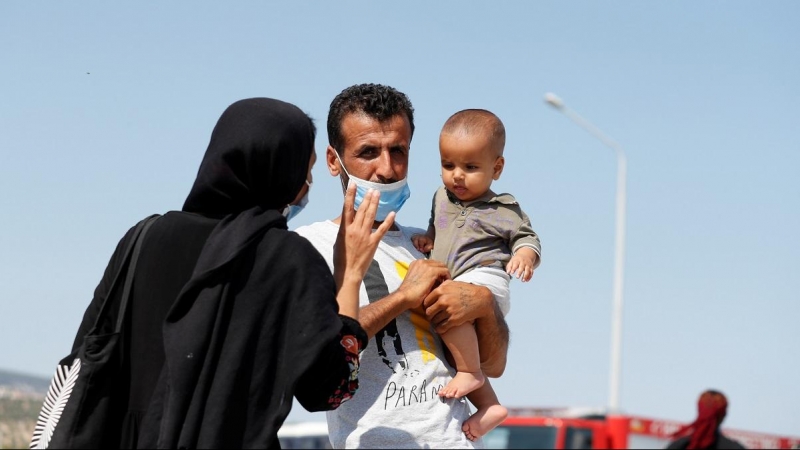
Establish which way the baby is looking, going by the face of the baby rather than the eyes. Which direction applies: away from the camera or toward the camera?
toward the camera

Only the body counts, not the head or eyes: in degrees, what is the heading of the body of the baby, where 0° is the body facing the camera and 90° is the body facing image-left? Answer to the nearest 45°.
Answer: approximately 45°

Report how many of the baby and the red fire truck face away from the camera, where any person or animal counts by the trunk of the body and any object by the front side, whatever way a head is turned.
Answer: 0

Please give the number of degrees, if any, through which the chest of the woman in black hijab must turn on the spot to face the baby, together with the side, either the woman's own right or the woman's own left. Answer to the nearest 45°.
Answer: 0° — they already face them

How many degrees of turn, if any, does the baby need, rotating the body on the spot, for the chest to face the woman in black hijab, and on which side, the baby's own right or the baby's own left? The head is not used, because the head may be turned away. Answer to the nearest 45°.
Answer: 0° — they already face them

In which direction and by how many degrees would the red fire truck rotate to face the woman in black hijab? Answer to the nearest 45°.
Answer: approximately 45° to its left

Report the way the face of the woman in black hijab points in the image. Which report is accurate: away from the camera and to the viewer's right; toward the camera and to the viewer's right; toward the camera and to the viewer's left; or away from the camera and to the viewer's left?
away from the camera and to the viewer's right

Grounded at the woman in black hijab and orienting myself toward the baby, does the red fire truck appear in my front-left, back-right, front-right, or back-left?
front-left

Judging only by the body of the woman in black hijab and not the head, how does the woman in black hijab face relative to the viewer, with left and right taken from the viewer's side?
facing away from the viewer and to the right of the viewer

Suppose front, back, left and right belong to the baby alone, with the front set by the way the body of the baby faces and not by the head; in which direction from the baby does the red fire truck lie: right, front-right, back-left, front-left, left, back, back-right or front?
back-right

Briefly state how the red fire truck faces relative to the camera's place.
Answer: facing the viewer and to the left of the viewer

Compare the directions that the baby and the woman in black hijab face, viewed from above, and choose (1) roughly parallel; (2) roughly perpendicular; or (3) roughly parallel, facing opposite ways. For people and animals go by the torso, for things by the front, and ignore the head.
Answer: roughly parallel, facing opposite ways

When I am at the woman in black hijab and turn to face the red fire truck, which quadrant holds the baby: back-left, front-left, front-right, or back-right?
front-right
